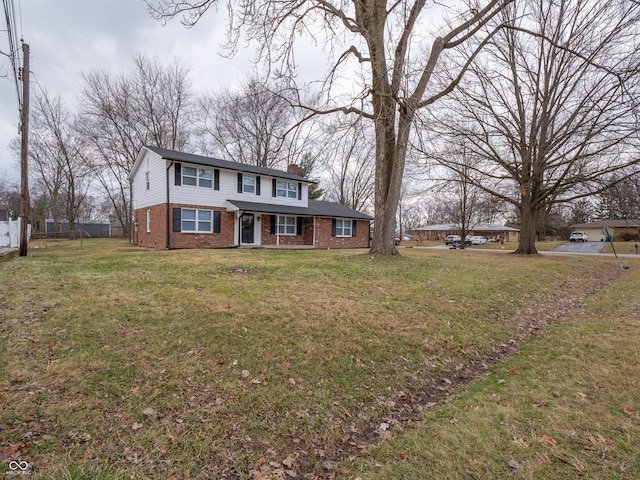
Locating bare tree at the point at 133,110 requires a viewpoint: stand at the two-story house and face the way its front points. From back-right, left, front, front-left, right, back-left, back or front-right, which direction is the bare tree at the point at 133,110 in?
back

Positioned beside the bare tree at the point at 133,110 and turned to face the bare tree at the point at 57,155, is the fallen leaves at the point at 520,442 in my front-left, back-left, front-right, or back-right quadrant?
back-left

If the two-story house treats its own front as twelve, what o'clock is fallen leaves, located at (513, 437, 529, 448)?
The fallen leaves is roughly at 1 o'clock from the two-story house.

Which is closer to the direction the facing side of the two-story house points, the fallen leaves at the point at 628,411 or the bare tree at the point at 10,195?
the fallen leaves

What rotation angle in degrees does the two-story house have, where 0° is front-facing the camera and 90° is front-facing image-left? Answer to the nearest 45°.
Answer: approximately 315°

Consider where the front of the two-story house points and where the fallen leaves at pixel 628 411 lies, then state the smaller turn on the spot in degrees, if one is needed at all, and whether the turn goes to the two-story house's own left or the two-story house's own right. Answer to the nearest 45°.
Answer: approximately 45° to the two-story house's own right

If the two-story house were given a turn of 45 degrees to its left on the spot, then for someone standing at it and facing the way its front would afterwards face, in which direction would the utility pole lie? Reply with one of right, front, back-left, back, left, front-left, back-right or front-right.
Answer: back-right

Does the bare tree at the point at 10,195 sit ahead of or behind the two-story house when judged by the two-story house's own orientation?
behind

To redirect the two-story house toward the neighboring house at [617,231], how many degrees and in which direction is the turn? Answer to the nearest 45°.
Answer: approximately 45° to its left

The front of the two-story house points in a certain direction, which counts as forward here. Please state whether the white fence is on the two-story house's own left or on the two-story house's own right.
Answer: on the two-story house's own right
